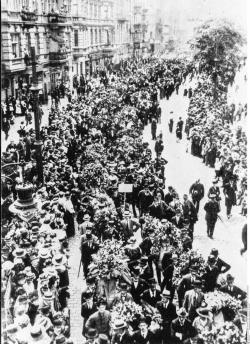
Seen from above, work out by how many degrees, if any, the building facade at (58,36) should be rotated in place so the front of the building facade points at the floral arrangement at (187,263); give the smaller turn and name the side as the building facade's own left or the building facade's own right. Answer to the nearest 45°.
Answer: approximately 45° to the building facade's own right

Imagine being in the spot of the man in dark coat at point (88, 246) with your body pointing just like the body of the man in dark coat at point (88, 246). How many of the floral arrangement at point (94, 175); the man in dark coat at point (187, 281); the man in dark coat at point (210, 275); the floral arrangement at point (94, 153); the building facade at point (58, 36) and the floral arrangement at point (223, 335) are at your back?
3

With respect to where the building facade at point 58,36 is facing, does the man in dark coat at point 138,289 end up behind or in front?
in front

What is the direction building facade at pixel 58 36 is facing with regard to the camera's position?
facing the viewer and to the right of the viewer
